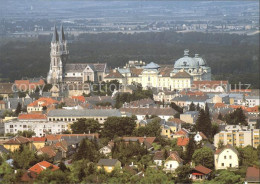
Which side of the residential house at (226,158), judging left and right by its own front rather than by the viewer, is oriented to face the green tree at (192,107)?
back

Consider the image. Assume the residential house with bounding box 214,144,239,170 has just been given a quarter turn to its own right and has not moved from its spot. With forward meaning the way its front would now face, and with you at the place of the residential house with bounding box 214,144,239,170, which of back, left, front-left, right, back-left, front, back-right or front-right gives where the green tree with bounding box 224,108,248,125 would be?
right

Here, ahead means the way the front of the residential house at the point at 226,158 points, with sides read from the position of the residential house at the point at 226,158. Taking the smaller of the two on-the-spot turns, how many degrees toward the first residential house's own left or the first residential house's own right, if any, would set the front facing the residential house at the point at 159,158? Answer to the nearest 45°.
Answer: approximately 90° to the first residential house's own right

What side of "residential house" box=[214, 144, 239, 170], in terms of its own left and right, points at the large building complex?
back

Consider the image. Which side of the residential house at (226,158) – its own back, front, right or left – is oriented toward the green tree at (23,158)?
right

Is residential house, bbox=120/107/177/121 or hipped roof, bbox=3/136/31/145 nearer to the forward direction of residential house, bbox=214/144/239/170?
the hipped roof

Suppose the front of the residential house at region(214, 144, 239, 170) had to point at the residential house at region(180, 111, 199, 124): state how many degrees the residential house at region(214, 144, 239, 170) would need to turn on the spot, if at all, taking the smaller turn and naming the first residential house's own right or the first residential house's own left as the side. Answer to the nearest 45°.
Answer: approximately 180°

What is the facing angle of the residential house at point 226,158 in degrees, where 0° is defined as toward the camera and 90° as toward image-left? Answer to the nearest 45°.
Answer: approximately 0°

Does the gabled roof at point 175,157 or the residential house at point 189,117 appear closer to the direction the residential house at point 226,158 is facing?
the gabled roof

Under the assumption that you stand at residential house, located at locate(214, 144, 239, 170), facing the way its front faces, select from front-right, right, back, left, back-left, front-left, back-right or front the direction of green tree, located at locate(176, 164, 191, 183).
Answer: front-right
